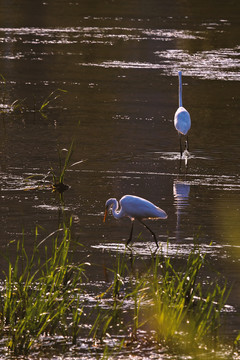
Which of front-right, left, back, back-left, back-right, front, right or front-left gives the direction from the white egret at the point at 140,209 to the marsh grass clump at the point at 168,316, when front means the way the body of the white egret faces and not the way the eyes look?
left

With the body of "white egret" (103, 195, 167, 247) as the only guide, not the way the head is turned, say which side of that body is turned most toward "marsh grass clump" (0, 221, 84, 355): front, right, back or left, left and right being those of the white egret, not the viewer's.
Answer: left

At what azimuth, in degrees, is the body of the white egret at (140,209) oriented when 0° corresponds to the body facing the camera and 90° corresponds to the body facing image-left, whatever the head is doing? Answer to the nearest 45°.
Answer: approximately 90°
